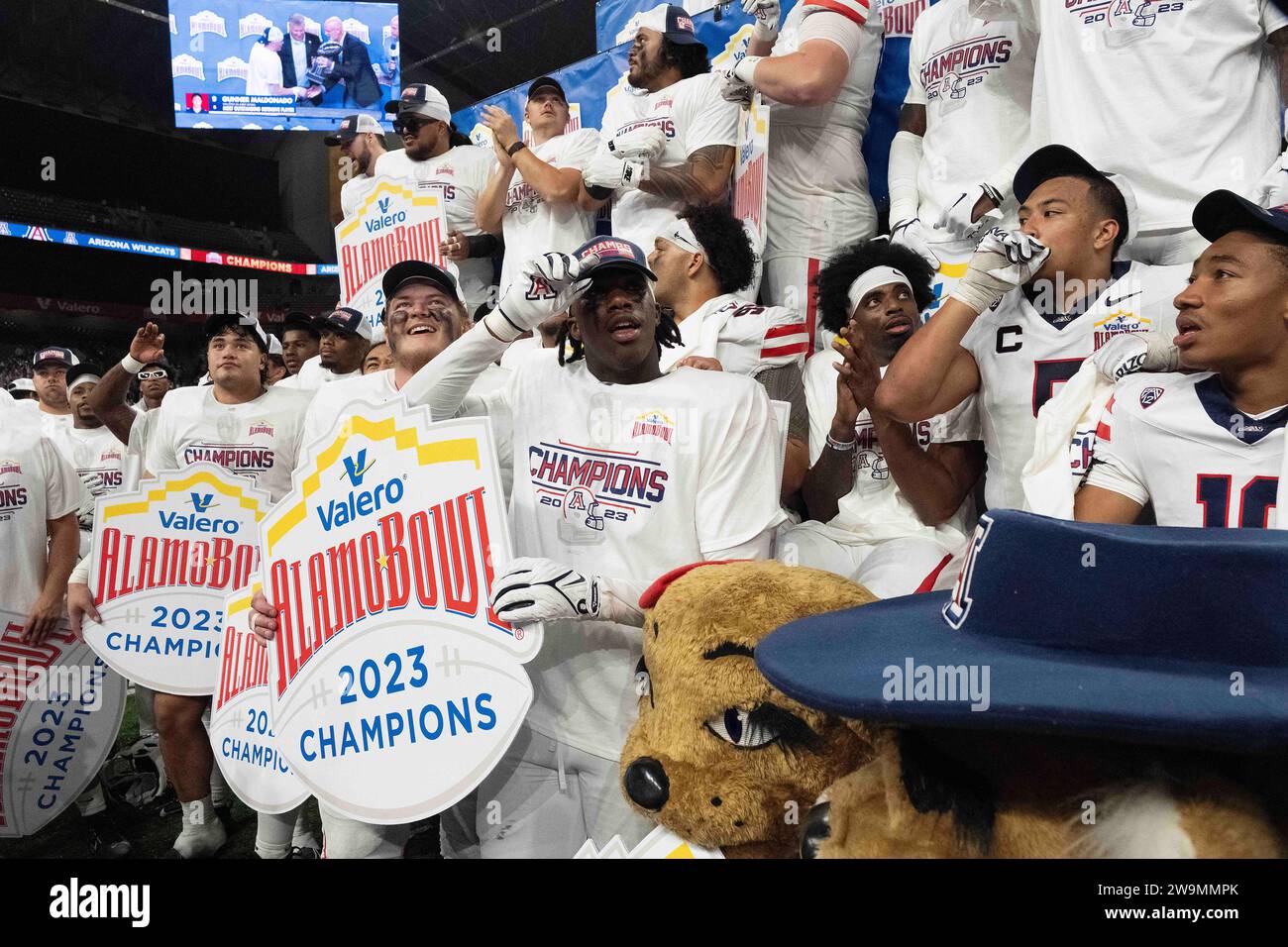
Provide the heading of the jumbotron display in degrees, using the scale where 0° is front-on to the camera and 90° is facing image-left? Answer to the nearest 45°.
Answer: approximately 0°
